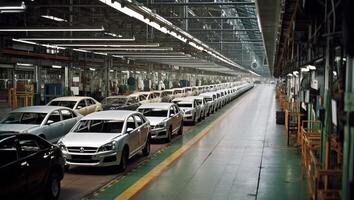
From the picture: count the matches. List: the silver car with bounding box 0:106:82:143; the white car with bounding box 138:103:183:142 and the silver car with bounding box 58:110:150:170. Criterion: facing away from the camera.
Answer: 0

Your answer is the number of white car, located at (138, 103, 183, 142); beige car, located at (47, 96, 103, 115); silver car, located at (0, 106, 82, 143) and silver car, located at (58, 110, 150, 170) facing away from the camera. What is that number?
0

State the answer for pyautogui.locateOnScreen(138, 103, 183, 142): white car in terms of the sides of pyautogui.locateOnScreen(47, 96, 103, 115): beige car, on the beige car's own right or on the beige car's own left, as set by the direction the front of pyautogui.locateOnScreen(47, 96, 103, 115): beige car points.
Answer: on the beige car's own left

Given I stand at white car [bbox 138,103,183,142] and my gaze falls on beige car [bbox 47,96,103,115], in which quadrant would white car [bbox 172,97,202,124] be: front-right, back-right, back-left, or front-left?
front-right

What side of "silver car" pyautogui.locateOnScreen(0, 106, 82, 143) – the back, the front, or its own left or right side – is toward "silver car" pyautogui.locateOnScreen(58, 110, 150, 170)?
left

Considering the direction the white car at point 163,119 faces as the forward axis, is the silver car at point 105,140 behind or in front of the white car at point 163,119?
in front

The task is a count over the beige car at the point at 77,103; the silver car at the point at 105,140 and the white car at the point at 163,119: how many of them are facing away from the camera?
0

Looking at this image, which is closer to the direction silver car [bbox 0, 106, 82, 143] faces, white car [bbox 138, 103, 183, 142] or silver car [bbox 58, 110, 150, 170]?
the silver car

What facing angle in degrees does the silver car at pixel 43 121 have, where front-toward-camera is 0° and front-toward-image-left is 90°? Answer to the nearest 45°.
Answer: approximately 45°

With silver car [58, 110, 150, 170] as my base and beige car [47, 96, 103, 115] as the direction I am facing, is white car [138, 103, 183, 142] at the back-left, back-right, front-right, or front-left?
front-right

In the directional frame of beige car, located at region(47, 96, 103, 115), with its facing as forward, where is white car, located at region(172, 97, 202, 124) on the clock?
white car, located at region(172, 97, 202, 124) is roughly at 7 o'clock from beige car, located at region(47, 96, 103, 115).

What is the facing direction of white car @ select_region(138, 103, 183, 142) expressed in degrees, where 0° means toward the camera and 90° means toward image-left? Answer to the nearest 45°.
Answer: approximately 45°
